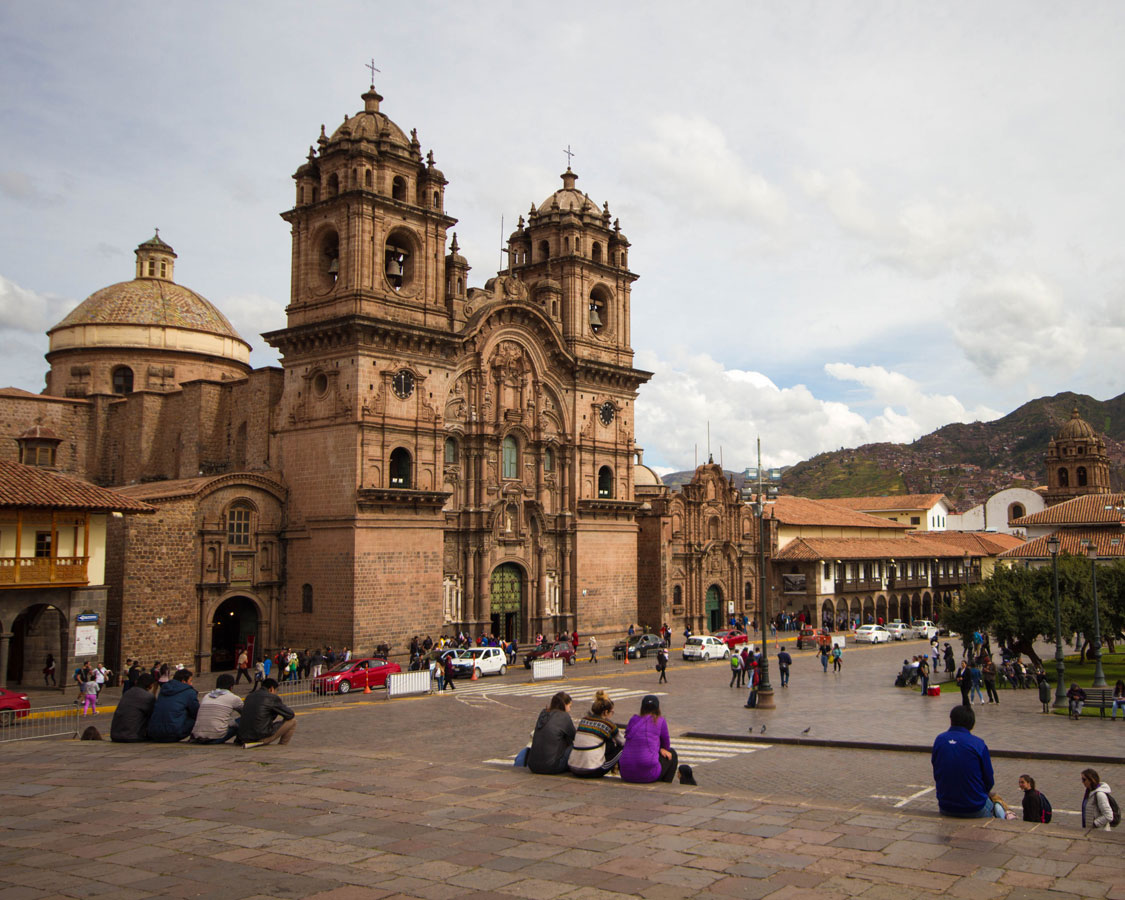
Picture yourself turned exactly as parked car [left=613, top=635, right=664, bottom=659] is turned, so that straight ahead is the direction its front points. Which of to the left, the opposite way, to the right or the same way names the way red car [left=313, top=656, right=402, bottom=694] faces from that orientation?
the same way

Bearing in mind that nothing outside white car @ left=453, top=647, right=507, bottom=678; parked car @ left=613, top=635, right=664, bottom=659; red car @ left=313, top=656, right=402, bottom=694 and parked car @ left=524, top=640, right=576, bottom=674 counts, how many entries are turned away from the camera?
0

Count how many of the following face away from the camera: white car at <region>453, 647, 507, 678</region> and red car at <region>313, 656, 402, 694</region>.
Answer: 0

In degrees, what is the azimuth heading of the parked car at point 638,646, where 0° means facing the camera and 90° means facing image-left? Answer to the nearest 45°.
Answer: approximately 45°

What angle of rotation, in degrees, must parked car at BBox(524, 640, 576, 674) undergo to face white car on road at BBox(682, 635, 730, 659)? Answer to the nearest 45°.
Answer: approximately 180°

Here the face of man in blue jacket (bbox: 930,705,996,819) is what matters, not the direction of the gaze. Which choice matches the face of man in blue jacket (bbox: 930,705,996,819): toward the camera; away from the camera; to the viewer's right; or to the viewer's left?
away from the camera

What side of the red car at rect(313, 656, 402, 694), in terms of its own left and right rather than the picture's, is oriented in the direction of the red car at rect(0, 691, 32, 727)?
front

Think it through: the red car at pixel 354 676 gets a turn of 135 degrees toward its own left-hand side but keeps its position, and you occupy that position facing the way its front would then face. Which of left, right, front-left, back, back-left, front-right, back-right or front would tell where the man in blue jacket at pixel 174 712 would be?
right

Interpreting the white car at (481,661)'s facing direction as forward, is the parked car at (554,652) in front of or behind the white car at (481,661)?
behind

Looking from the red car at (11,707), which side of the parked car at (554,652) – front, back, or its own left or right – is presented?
front

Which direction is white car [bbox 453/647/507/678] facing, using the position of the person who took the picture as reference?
facing the viewer and to the left of the viewer

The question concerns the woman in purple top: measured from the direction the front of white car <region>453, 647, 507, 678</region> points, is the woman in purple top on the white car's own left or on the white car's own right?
on the white car's own left

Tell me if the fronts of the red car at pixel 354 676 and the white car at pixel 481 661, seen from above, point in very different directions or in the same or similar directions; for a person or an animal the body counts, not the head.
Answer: same or similar directions

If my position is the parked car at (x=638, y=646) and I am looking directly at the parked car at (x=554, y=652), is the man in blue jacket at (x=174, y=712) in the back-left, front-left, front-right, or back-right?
front-left
